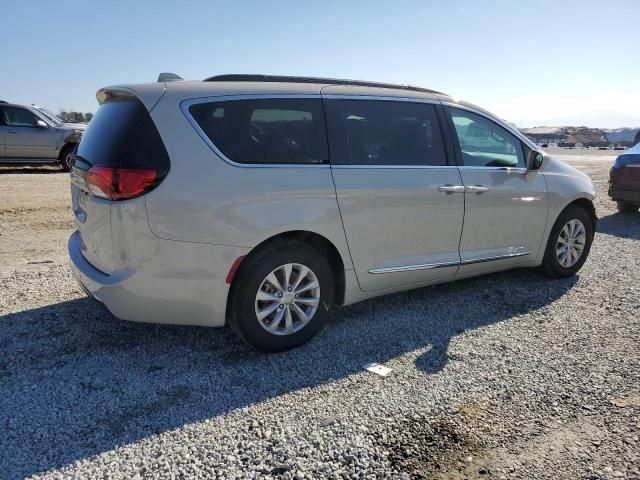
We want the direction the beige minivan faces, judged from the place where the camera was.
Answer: facing away from the viewer and to the right of the viewer

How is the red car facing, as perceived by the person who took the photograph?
facing away from the viewer and to the right of the viewer

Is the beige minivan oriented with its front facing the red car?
yes
